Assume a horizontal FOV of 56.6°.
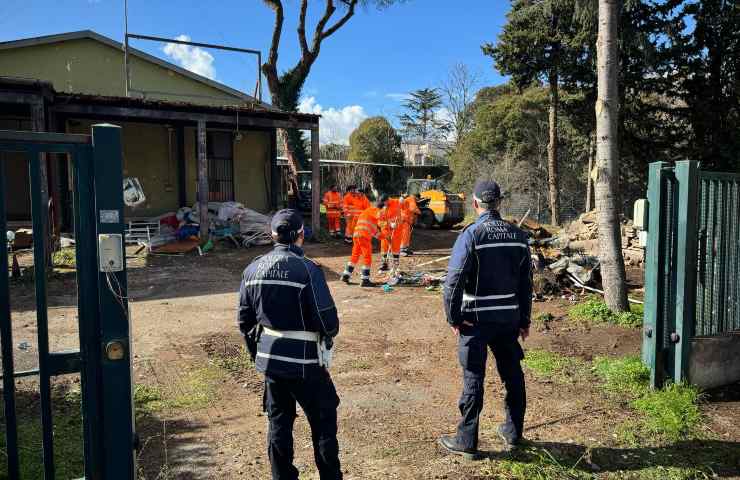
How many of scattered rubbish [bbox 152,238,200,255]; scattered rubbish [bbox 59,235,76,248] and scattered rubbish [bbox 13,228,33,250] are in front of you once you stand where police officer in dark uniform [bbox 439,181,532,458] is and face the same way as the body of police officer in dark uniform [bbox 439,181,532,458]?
3

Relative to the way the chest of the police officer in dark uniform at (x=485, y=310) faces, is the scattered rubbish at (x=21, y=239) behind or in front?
in front

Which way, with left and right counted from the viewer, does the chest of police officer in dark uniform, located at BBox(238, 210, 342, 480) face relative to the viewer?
facing away from the viewer and to the right of the viewer

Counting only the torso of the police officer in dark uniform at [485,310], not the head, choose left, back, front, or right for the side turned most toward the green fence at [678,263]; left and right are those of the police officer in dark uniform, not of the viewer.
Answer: right

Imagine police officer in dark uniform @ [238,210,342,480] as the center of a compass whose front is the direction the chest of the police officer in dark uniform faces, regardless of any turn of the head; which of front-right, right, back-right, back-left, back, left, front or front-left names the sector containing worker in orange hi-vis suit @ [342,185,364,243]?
front-left

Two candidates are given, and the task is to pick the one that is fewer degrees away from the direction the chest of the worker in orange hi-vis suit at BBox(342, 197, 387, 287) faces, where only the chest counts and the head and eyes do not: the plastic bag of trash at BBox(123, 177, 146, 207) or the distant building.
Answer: the distant building

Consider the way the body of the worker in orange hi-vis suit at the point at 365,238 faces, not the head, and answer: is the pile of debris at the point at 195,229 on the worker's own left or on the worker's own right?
on the worker's own left

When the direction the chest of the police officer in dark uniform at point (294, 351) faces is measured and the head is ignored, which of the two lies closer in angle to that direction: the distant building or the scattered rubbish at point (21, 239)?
the distant building

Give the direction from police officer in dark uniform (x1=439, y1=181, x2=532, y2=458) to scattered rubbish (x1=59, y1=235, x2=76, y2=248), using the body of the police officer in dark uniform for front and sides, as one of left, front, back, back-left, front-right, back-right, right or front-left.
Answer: front

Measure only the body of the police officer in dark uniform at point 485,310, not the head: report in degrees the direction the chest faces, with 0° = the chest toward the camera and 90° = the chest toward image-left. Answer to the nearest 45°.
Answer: approximately 135°
